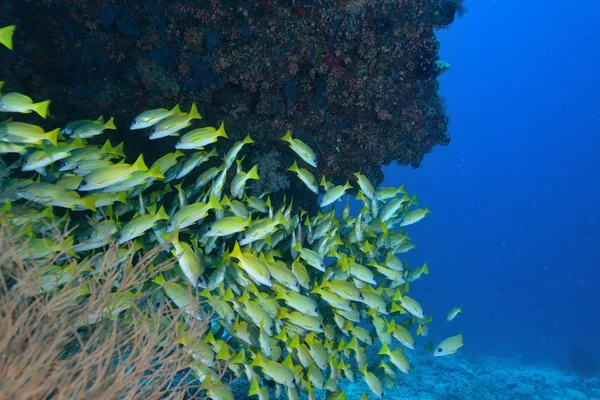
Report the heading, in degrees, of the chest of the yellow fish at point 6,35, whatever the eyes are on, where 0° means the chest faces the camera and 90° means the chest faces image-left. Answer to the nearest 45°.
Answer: approximately 90°
